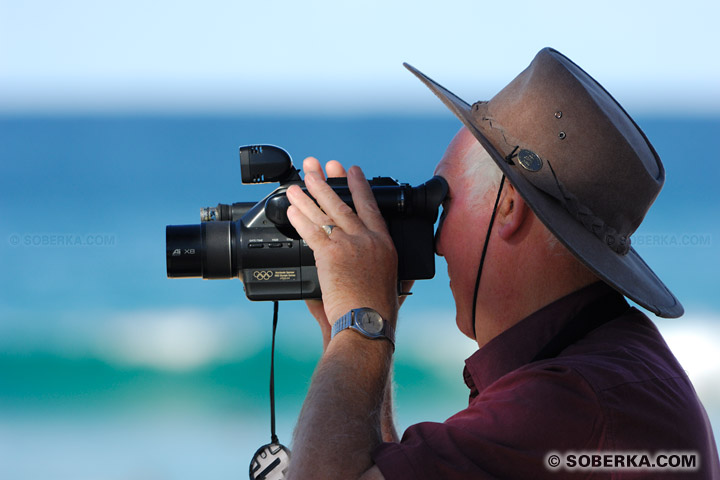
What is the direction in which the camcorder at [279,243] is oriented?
to the viewer's left

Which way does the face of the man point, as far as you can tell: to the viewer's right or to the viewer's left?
to the viewer's left
